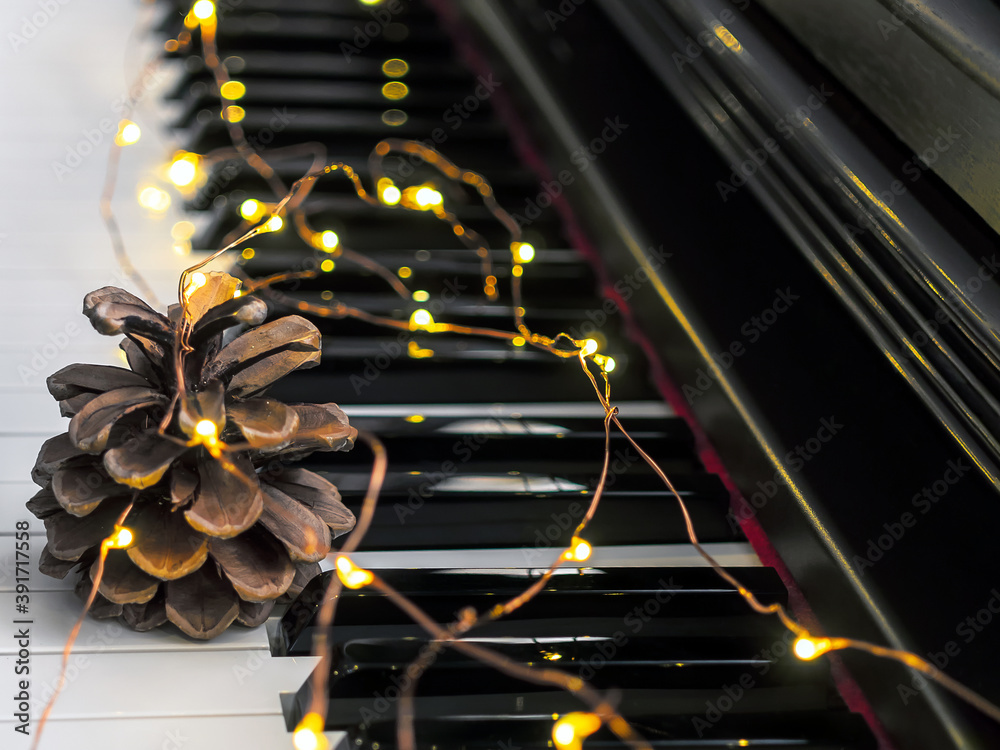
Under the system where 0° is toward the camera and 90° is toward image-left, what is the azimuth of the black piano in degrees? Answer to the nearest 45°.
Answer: approximately 90°

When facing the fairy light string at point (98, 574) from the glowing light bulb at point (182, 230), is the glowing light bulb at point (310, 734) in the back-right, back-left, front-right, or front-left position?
front-left

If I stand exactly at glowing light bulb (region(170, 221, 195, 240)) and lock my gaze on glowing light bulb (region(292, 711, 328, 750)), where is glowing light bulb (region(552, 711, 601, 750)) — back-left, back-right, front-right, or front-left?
front-left
